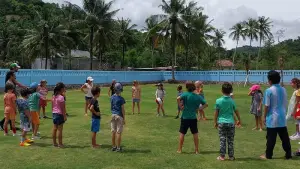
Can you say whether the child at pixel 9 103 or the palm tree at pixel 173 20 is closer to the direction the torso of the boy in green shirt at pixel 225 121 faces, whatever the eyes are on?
the palm tree

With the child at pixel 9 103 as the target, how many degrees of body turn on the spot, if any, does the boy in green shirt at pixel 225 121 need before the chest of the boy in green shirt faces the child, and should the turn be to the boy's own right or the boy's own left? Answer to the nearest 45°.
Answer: approximately 90° to the boy's own left

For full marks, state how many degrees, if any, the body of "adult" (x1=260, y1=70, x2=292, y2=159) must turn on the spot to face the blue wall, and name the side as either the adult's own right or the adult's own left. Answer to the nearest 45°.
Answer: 0° — they already face it

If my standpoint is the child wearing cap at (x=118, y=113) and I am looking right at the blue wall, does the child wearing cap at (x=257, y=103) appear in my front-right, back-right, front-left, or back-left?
front-right

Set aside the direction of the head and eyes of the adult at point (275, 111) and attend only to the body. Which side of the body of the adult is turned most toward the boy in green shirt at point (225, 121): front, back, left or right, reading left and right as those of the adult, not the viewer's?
left

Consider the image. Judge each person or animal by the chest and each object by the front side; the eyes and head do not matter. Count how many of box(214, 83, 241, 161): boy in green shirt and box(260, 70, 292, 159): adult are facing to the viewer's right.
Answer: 0

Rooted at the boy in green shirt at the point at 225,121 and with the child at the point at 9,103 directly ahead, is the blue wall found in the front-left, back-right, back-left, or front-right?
front-right

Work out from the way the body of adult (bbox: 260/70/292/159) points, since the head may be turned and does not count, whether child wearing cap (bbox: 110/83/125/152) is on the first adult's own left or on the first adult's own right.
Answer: on the first adult's own left

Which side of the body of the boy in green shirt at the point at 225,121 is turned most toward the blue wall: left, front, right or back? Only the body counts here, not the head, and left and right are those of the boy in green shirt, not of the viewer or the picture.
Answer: front

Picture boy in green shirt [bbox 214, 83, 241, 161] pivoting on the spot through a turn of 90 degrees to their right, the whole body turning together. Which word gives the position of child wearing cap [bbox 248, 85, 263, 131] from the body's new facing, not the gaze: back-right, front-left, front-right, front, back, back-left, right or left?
left

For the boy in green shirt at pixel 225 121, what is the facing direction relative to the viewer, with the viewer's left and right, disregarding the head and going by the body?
facing away from the viewer

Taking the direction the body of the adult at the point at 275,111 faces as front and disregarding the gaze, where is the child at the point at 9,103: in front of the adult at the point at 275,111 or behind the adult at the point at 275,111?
in front

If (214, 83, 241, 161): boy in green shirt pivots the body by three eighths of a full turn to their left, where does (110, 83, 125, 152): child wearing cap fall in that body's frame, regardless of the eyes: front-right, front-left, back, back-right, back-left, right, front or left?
front-right

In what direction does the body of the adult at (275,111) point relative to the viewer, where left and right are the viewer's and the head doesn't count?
facing away from the viewer and to the left of the viewer
